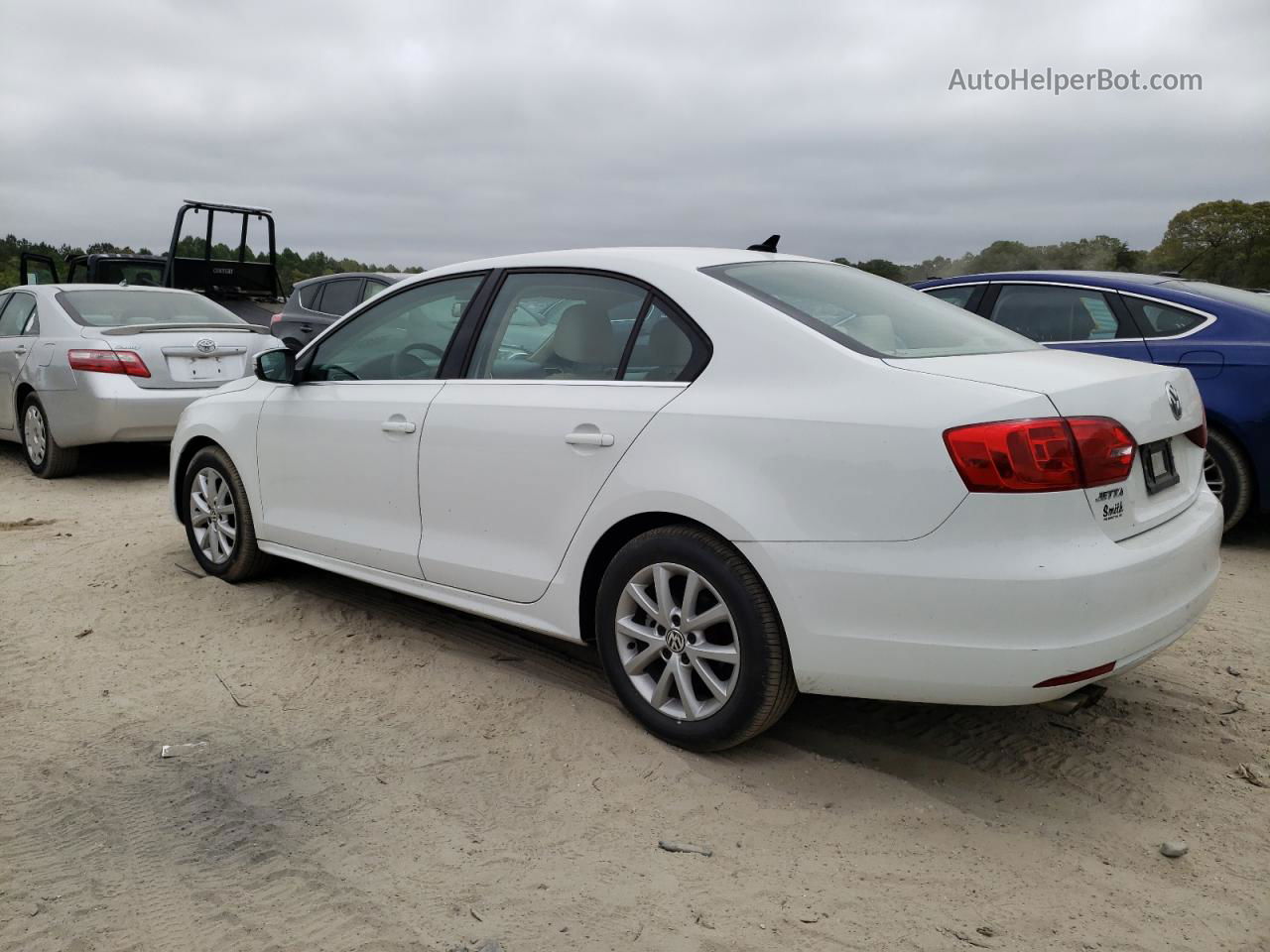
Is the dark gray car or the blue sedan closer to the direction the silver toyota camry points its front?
the dark gray car

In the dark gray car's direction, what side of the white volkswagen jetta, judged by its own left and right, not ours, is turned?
front

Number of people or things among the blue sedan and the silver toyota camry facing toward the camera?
0

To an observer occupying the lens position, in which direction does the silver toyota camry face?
facing away from the viewer and to the left of the viewer

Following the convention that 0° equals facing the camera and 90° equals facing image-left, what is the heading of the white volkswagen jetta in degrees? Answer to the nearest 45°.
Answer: approximately 135°

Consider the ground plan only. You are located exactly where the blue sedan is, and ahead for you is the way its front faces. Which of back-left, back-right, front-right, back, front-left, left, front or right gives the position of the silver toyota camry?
front-left

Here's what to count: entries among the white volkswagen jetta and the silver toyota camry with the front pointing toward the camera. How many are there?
0

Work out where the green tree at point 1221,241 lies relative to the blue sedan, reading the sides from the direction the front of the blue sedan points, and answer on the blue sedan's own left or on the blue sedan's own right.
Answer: on the blue sedan's own right

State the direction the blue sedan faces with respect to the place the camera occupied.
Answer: facing away from the viewer and to the left of the viewer

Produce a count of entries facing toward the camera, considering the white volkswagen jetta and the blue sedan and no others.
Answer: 0

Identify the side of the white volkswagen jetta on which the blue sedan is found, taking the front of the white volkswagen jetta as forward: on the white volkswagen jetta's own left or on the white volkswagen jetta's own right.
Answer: on the white volkswagen jetta's own right

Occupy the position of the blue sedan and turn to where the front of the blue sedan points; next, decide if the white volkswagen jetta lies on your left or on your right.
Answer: on your left

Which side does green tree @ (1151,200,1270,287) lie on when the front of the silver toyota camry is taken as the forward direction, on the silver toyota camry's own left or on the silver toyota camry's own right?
on the silver toyota camry's own right
